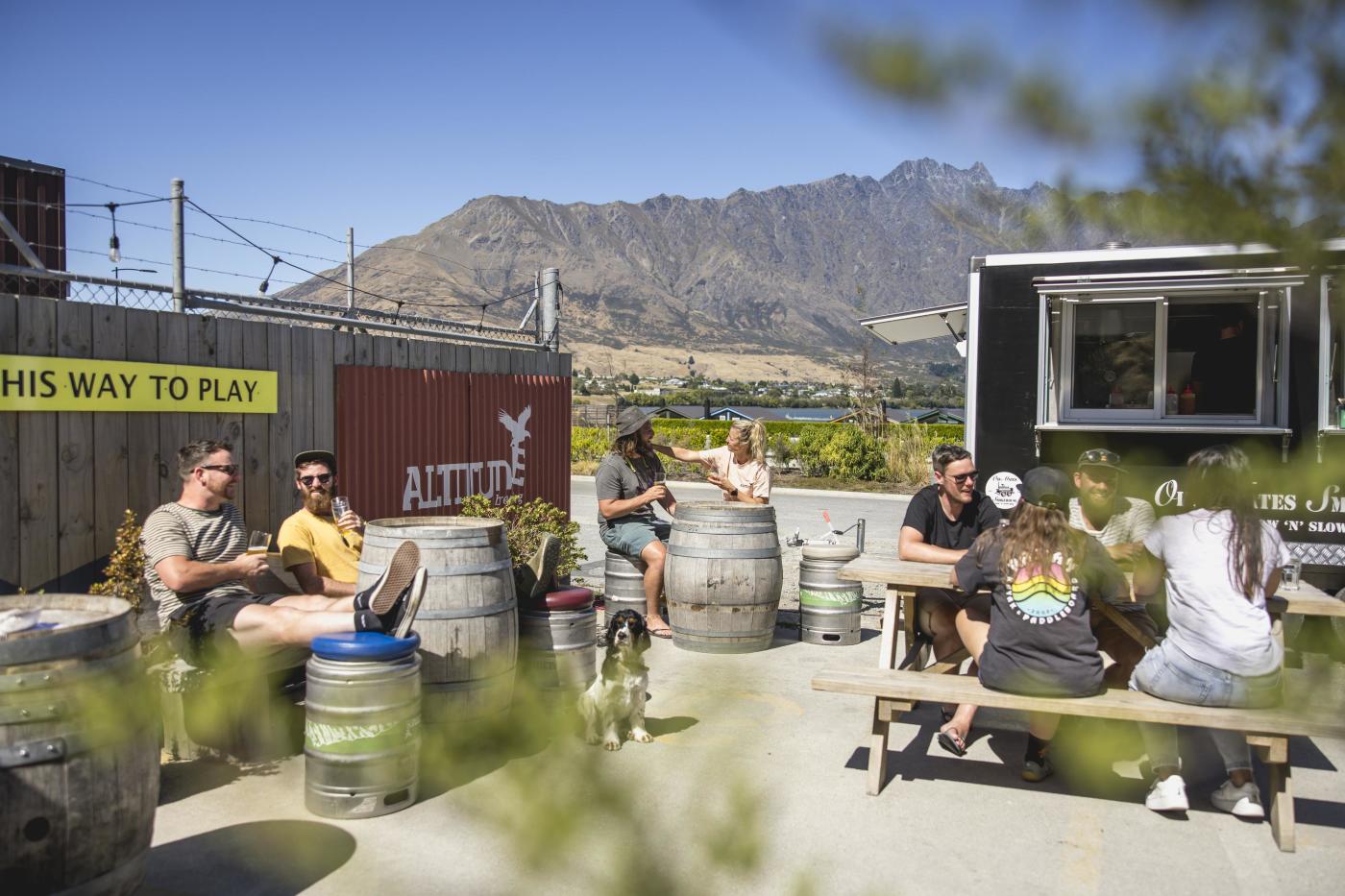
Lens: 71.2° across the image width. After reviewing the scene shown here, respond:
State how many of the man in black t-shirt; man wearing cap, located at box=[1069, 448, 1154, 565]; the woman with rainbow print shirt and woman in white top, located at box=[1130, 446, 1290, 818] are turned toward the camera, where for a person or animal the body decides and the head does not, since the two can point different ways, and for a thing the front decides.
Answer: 2

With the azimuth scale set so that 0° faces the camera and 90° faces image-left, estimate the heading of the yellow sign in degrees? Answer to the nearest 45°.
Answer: approximately 315°

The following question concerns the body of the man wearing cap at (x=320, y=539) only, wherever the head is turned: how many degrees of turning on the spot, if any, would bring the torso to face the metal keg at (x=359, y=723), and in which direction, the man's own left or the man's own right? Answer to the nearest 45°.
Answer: approximately 45° to the man's own right

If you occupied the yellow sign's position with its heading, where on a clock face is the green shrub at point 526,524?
The green shrub is roughly at 10 o'clock from the yellow sign.

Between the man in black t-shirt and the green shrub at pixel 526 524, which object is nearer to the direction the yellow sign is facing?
the man in black t-shirt

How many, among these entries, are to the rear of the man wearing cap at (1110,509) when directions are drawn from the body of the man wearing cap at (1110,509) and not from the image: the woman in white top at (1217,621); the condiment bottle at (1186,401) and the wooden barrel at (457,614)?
1

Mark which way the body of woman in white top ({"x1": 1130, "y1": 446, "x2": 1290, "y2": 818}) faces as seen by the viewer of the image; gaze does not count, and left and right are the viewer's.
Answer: facing away from the viewer

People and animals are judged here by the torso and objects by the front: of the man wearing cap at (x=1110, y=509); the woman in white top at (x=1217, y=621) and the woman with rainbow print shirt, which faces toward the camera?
the man wearing cap

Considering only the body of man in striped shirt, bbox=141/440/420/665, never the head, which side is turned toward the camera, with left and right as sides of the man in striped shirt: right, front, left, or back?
right

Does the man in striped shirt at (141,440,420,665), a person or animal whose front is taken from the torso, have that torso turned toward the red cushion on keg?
yes

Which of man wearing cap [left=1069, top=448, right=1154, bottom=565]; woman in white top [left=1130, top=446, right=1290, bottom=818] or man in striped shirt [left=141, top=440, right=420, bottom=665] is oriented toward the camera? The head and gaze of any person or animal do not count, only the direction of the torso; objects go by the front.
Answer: the man wearing cap

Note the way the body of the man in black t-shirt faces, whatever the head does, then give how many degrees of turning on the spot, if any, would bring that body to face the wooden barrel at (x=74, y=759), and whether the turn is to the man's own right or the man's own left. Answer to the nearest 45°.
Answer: approximately 45° to the man's own right

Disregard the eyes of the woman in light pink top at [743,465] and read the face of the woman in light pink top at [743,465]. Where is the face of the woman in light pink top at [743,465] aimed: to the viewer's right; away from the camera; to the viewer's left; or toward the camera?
to the viewer's left

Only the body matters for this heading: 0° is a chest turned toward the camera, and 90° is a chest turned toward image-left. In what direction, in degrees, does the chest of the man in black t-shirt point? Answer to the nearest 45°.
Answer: approximately 0°

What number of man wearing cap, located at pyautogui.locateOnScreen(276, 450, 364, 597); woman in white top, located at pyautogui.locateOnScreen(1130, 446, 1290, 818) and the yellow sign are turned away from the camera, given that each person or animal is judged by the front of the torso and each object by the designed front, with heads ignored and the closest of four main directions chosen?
1

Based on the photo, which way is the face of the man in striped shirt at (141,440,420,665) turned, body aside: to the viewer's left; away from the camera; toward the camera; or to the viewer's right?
to the viewer's right

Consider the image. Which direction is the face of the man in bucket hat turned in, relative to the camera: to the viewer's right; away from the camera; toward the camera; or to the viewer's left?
to the viewer's right
